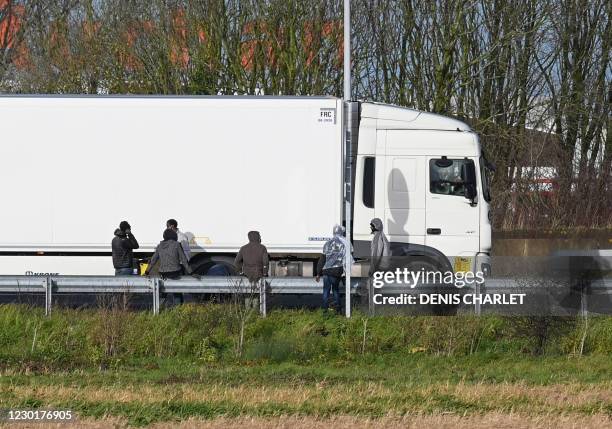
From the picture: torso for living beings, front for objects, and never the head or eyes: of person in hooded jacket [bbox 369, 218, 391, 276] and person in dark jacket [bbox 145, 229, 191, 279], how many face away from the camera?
1

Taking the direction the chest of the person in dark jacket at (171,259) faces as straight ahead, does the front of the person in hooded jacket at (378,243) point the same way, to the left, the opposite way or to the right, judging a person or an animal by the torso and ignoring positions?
to the left

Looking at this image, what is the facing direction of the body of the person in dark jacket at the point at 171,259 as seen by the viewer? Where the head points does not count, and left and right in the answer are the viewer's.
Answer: facing away from the viewer

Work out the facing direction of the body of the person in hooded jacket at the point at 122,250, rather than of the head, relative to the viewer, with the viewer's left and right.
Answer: facing away from the viewer and to the right of the viewer

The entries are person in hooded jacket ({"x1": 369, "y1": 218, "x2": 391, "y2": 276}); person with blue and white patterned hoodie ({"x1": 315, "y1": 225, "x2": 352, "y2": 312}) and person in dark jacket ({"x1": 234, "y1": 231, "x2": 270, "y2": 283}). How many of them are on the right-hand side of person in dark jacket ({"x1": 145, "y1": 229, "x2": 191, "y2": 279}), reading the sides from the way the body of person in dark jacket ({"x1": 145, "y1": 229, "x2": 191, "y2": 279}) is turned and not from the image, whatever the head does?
3

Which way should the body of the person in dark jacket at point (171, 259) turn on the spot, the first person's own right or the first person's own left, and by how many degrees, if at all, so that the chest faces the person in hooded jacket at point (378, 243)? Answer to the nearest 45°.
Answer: approximately 90° to the first person's own right

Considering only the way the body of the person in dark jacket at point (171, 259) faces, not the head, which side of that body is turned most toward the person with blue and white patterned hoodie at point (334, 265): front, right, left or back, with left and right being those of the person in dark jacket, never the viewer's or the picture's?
right

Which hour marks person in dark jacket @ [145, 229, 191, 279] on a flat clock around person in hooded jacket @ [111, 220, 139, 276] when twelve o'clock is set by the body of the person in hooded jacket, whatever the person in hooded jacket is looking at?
The person in dark jacket is roughly at 3 o'clock from the person in hooded jacket.

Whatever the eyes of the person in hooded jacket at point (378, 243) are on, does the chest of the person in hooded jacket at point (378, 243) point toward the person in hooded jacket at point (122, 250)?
yes

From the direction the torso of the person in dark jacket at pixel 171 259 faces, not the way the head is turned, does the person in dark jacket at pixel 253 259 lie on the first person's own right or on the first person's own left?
on the first person's own right

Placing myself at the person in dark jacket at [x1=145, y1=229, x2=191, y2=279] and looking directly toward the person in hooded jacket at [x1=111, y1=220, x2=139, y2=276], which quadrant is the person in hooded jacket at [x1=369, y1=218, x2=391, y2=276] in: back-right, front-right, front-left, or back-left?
back-right
